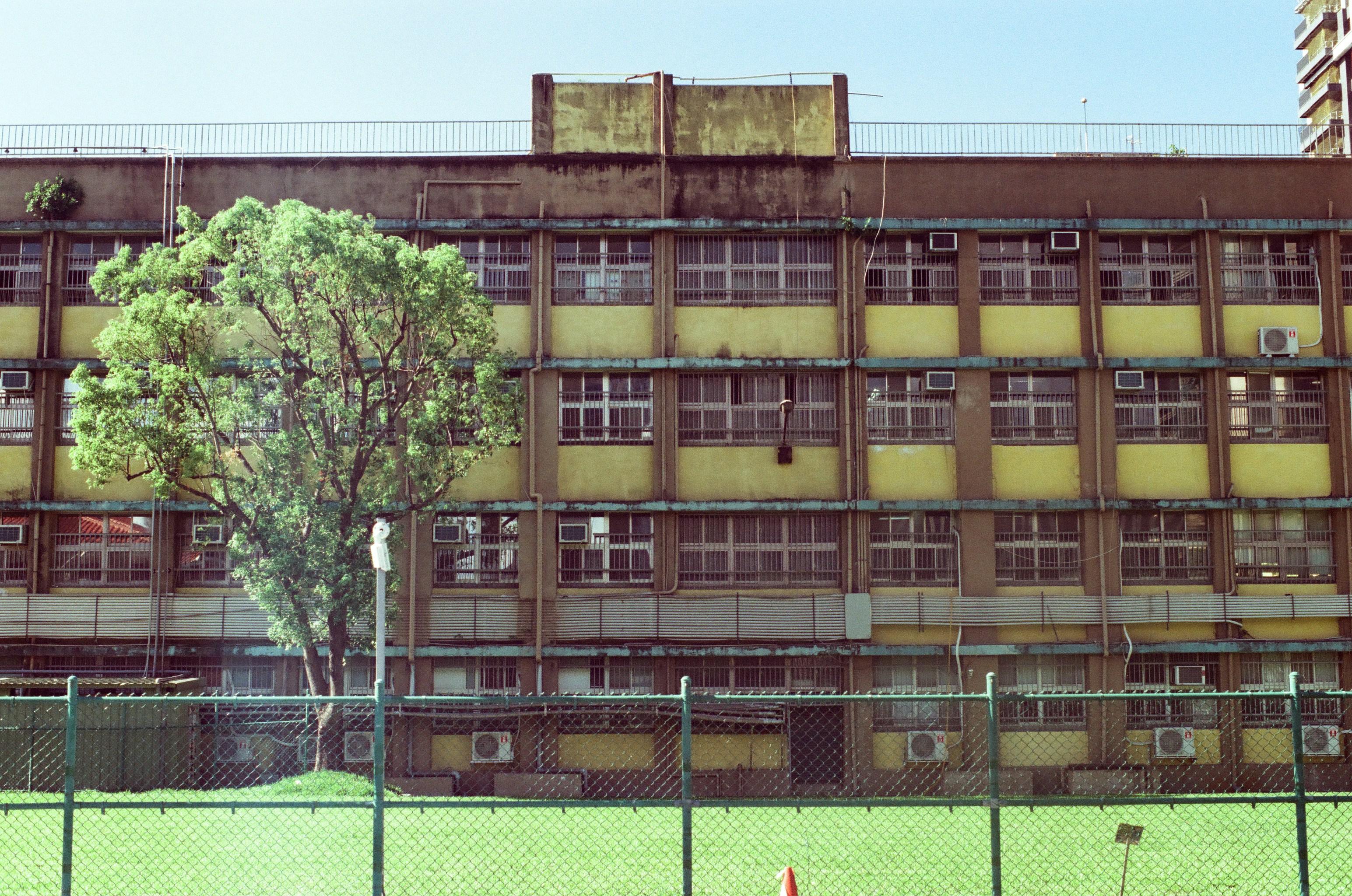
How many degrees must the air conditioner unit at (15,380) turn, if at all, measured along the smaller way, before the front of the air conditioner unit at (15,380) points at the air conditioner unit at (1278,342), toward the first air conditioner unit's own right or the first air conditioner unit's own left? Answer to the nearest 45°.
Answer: approximately 45° to the first air conditioner unit's own left

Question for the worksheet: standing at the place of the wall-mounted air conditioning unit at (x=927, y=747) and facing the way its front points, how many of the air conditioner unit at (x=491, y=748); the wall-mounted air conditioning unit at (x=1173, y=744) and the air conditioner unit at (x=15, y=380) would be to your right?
2

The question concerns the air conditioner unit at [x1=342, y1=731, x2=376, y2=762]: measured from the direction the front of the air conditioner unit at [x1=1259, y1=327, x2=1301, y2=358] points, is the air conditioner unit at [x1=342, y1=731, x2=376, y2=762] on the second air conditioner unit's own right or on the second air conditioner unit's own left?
on the second air conditioner unit's own right

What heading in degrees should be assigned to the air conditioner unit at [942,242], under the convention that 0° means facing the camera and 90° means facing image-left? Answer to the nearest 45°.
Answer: approximately 0°

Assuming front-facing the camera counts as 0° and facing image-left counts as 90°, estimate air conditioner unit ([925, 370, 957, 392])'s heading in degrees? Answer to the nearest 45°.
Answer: approximately 0°

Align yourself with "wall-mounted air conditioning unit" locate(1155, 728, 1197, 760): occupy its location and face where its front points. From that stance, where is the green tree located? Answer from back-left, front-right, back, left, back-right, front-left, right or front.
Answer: front-right

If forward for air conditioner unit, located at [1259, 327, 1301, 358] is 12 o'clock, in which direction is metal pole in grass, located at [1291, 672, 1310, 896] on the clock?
The metal pole in grass is roughly at 12 o'clock from the air conditioner unit.

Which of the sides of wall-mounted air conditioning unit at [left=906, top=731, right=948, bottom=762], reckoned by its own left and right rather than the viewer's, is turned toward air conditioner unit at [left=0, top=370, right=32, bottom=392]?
right

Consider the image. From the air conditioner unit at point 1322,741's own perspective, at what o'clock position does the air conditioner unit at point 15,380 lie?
the air conditioner unit at point 15,380 is roughly at 2 o'clock from the air conditioner unit at point 1322,741.
